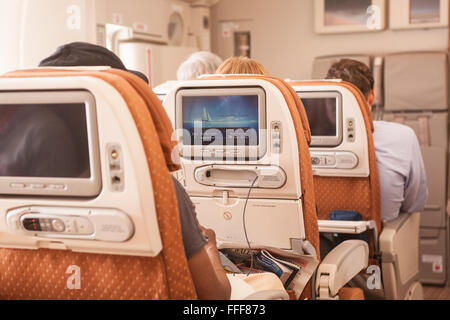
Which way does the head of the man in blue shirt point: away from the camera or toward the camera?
away from the camera

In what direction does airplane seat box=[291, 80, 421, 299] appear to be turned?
away from the camera
